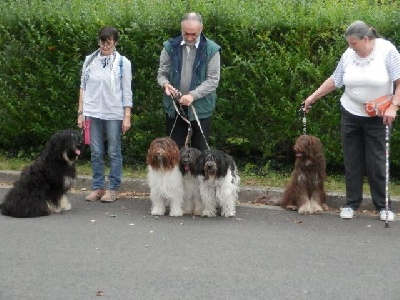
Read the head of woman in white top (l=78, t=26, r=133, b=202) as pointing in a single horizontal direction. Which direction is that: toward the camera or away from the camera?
toward the camera

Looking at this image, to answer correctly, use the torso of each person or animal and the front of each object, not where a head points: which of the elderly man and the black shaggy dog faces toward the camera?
the elderly man

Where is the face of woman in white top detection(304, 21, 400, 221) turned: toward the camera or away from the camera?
toward the camera

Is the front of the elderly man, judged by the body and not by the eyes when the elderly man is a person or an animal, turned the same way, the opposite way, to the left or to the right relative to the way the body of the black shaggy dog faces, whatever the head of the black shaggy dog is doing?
to the right

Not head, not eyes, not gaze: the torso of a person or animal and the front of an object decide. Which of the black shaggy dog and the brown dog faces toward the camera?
the brown dog

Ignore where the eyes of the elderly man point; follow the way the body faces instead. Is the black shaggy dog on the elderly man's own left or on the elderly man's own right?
on the elderly man's own right

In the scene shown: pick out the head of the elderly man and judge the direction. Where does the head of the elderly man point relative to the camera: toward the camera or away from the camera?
toward the camera

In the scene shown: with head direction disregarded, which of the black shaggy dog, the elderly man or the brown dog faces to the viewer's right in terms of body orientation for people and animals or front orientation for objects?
the black shaggy dog

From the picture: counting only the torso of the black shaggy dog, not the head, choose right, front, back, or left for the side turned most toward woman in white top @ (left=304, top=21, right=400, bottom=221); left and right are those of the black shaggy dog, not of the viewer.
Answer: front

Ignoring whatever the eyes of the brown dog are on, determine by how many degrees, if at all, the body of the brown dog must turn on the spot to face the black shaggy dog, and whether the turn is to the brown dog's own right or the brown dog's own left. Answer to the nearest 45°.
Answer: approximately 90° to the brown dog's own right

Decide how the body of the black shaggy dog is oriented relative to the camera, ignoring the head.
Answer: to the viewer's right

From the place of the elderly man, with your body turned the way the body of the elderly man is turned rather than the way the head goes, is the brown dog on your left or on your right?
on your left

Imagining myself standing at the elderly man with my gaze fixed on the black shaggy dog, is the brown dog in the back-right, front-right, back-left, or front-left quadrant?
back-left

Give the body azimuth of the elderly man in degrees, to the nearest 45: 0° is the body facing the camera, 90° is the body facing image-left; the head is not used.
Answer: approximately 0°

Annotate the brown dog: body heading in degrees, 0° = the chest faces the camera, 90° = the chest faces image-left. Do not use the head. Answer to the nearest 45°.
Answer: approximately 0°
